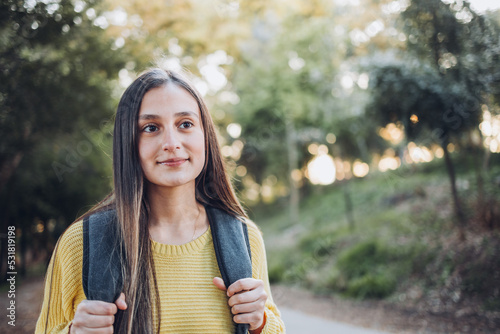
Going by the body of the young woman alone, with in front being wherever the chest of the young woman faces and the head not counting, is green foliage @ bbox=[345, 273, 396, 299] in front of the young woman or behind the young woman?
behind

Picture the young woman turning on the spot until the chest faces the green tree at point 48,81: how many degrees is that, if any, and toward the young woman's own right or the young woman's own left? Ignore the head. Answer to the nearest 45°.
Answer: approximately 180°

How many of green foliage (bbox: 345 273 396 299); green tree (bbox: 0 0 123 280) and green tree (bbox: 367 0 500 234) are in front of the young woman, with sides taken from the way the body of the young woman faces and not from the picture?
0

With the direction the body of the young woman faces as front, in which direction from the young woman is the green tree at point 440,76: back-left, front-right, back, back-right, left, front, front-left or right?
back-left

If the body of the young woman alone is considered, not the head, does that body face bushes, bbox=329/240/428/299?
no

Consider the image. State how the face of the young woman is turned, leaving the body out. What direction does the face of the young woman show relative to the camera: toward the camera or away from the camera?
toward the camera

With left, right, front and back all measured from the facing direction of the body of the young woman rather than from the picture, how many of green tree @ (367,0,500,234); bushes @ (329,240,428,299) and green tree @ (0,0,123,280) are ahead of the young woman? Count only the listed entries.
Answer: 0

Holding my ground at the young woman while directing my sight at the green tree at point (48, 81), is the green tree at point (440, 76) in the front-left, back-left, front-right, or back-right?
front-right

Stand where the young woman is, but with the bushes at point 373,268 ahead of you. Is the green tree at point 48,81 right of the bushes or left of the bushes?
left

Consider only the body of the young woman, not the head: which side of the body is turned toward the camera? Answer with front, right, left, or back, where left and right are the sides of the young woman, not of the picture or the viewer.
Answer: front
